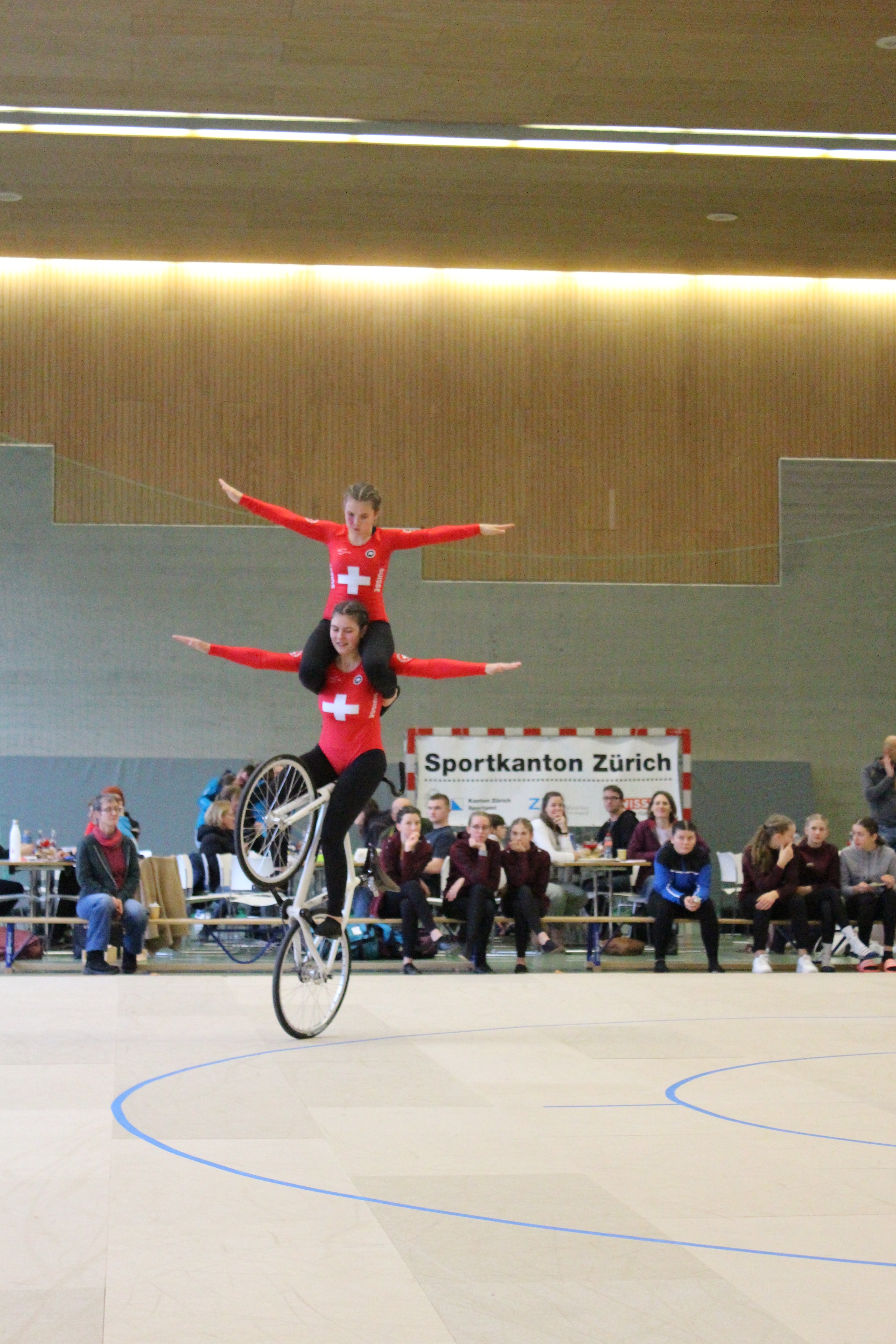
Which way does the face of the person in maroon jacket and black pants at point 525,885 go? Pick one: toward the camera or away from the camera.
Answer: toward the camera

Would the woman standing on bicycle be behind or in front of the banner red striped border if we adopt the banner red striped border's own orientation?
in front

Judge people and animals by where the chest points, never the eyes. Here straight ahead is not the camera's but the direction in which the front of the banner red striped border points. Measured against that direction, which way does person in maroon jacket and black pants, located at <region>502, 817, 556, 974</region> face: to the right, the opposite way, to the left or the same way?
the same way

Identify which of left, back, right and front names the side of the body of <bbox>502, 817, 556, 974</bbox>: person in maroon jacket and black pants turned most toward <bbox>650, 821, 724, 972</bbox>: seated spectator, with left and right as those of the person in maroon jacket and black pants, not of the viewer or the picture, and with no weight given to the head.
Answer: left

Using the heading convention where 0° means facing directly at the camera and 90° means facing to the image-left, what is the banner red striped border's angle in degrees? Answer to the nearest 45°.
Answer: approximately 0°

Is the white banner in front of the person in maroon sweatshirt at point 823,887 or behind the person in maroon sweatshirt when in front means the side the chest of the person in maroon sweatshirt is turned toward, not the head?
behind

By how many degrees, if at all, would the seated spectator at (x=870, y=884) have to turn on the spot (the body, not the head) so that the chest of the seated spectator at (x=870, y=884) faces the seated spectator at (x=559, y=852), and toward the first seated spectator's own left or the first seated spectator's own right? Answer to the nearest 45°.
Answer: approximately 90° to the first seated spectator's own right

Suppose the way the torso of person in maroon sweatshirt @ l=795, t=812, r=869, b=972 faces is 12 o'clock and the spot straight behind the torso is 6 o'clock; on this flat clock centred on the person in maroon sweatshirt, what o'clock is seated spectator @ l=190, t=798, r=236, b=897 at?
The seated spectator is roughly at 3 o'clock from the person in maroon sweatshirt.

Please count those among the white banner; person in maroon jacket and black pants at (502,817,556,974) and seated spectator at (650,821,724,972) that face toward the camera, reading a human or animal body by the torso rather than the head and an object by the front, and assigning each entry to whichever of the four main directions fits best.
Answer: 3

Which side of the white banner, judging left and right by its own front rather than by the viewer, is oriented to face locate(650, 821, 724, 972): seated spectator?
front

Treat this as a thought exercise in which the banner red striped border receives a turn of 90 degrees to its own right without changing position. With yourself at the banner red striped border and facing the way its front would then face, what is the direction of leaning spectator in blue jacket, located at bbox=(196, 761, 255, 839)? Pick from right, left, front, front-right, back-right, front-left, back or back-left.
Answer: front-left

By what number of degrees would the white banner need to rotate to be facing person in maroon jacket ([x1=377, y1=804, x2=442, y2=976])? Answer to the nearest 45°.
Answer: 0° — it already faces them

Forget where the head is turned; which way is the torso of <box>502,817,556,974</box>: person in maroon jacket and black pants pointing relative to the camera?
toward the camera

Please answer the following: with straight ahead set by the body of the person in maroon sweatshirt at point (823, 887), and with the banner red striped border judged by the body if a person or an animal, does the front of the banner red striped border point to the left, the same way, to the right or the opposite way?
the same way

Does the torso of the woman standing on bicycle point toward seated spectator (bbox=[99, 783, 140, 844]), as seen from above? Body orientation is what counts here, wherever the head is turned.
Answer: no

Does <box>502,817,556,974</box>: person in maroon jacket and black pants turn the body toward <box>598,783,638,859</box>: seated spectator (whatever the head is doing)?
no

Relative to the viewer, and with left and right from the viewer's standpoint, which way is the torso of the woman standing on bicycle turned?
facing the viewer and to the left of the viewer

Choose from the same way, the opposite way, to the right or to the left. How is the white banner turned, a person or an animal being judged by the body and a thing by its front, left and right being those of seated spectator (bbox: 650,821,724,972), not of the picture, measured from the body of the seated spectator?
the same way

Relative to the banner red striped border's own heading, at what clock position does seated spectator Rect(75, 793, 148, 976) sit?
The seated spectator is roughly at 1 o'clock from the banner red striped border.

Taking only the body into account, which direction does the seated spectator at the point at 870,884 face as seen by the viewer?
toward the camera

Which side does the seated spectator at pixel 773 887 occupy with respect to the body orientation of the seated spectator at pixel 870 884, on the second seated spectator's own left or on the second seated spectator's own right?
on the second seated spectator's own right
